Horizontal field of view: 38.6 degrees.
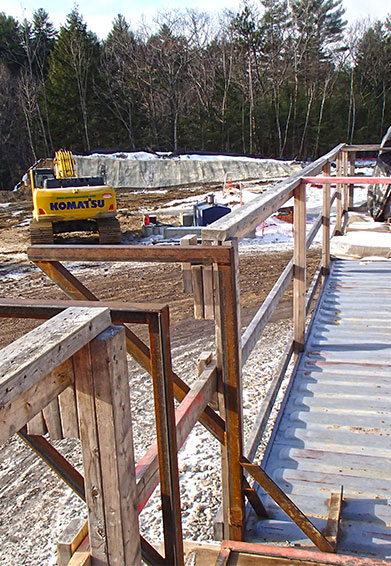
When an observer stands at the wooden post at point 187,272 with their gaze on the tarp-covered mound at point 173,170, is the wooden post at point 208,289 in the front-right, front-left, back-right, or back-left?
back-right

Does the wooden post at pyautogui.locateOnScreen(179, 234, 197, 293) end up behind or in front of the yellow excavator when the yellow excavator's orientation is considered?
behind

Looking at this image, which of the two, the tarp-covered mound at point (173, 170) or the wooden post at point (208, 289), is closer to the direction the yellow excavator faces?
the tarp-covered mound

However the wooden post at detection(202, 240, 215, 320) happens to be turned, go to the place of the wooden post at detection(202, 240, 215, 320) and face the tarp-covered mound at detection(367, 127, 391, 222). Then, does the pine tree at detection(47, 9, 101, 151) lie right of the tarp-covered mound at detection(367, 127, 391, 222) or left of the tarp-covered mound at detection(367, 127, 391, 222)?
left

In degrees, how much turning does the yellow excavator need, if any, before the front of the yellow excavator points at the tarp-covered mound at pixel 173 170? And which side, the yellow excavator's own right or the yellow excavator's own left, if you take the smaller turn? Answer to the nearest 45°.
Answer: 0° — it already faces it

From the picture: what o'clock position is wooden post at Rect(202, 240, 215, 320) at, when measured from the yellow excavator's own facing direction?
The wooden post is roughly at 6 o'clock from the yellow excavator.

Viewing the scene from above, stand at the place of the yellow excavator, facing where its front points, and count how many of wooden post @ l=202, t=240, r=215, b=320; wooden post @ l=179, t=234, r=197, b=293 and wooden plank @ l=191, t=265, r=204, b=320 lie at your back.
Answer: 3

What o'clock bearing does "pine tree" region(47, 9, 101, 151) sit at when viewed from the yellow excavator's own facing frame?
The pine tree is roughly at 12 o'clock from the yellow excavator.

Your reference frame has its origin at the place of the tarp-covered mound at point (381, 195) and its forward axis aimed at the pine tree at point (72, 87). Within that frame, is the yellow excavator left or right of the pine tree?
left

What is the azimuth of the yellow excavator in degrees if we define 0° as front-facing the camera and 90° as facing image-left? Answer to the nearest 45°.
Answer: approximately 180°

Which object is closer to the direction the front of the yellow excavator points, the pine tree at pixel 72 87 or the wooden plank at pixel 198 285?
the pine tree

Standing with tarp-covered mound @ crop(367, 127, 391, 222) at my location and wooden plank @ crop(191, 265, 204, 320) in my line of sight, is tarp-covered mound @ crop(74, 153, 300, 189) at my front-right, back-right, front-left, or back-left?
back-right

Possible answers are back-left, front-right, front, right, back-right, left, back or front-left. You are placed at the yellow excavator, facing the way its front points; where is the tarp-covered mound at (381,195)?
back-right
